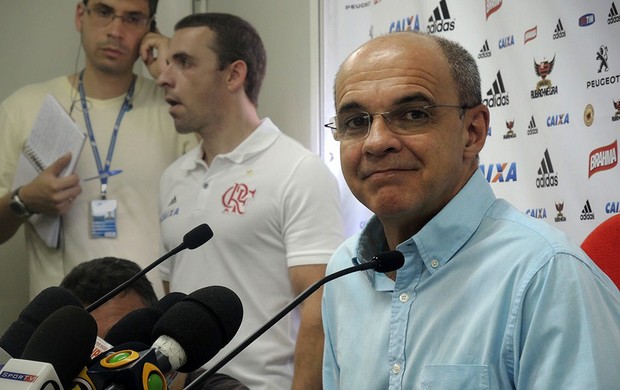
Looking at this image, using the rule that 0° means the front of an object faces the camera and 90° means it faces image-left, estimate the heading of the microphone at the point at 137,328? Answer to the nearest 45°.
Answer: approximately 270°

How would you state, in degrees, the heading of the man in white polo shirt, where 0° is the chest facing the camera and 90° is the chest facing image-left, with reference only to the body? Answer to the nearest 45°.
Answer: approximately 45°

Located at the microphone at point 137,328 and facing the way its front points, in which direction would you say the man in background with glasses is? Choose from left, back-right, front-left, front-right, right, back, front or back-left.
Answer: left

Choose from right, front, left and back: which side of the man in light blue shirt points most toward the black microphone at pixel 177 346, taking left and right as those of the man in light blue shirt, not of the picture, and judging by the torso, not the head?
front

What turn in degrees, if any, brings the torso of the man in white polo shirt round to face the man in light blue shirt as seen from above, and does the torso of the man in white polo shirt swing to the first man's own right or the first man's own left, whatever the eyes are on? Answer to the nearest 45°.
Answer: approximately 45° to the first man's own left

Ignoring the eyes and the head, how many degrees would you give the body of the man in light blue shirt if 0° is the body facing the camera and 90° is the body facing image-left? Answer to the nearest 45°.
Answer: approximately 45°

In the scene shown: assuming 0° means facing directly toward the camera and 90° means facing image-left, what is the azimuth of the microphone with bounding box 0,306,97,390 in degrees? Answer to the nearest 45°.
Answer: approximately 270°

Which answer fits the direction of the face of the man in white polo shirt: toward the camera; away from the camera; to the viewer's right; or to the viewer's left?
to the viewer's left

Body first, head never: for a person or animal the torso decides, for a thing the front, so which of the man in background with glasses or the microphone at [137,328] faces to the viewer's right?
the microphone

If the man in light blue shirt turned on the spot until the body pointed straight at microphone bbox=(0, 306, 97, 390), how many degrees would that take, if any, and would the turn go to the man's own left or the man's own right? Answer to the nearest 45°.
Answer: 0° — they already face it

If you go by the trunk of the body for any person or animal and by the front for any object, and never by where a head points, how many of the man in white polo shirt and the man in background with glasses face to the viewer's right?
0

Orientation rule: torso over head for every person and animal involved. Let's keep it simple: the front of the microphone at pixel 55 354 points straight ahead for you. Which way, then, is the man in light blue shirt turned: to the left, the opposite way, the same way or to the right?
the opposite way
